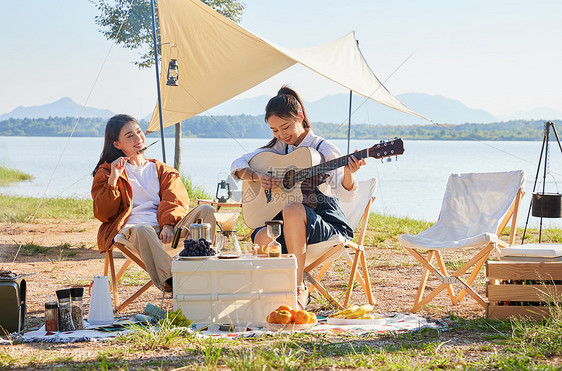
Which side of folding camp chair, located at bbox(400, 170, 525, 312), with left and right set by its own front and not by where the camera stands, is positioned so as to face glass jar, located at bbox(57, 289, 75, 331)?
front

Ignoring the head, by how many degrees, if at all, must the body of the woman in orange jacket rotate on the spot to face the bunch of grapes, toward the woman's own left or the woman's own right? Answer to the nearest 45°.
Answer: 0° — they already face it

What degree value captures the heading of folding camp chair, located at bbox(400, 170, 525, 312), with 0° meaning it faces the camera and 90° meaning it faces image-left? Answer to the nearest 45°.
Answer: approximately 45°

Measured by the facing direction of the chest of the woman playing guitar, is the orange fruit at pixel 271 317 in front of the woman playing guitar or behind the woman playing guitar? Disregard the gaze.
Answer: in front

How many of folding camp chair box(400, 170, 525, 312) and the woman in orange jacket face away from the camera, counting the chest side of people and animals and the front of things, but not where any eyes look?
0

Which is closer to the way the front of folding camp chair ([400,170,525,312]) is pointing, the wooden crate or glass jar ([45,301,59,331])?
the glass jar

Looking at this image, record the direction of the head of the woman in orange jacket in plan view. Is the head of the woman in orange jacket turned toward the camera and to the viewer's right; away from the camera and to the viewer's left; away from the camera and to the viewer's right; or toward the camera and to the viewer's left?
toward the camera and to the viewer's right

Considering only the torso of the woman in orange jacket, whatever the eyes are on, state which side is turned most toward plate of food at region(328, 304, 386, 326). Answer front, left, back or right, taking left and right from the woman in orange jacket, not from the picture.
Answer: front

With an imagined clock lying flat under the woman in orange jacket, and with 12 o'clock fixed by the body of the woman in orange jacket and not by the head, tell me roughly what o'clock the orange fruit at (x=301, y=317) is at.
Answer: The orange fruit is roughly at 12 o'clock from the woman in orange jacket.

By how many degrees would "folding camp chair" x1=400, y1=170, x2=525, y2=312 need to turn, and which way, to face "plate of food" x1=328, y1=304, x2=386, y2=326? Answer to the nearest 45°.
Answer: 0° — it already faces it

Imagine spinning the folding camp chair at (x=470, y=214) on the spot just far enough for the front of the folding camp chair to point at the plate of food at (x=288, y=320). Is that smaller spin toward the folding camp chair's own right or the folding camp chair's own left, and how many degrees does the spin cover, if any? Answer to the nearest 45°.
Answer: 0° — it already faces it

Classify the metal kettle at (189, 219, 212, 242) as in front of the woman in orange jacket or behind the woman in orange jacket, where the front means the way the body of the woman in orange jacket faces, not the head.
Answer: in front

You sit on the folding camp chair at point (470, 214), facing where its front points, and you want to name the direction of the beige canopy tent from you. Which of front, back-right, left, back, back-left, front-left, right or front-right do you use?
right
